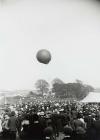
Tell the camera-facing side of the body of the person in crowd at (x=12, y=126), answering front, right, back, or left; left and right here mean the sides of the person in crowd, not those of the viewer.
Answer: back

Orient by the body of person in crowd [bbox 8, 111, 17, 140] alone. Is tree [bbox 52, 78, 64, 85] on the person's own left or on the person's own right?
on the person's own right
